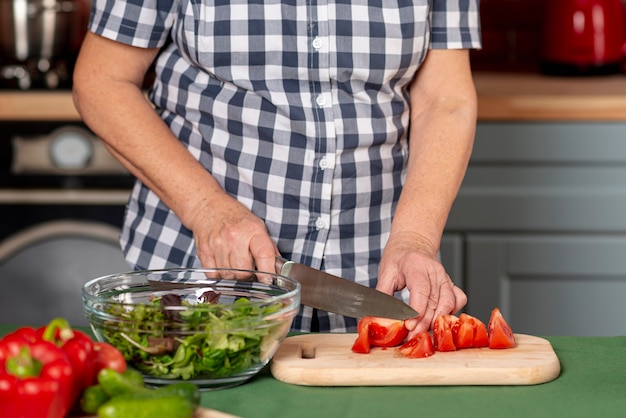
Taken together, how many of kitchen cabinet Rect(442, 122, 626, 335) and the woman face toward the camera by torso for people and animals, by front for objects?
2

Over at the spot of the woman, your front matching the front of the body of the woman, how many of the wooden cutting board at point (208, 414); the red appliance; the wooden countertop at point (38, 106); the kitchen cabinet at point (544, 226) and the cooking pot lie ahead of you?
1

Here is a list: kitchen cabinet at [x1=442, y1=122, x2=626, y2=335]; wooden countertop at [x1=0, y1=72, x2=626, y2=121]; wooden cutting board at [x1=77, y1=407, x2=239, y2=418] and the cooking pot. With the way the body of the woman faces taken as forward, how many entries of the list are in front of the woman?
1

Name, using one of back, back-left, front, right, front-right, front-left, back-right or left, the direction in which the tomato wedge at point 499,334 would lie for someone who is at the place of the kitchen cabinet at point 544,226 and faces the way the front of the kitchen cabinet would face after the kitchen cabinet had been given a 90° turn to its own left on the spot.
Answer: right

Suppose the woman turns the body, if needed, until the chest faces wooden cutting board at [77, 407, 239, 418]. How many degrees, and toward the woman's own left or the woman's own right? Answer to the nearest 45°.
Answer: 0° — they already face it

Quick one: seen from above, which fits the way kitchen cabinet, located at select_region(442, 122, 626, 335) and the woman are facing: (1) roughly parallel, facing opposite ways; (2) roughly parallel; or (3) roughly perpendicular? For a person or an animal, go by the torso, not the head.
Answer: roughly parallel

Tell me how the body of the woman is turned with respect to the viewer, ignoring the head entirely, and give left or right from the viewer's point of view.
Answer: facing the viewer

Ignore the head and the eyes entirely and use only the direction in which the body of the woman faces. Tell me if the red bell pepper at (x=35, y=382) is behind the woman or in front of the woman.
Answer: in front

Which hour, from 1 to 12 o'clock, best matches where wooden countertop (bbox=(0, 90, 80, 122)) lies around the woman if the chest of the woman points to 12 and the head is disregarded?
The wooden countertop is roughly at 5 o'clock from the woman.

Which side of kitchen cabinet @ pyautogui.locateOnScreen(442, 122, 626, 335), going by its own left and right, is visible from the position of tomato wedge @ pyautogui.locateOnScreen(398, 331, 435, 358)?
front

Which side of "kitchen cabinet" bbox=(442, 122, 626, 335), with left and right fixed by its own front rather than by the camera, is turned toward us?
front

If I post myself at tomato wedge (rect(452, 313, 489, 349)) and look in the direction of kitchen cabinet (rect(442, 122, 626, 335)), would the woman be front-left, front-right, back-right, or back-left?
front-left

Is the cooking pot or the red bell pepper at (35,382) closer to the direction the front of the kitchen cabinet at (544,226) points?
the red bell pepper
